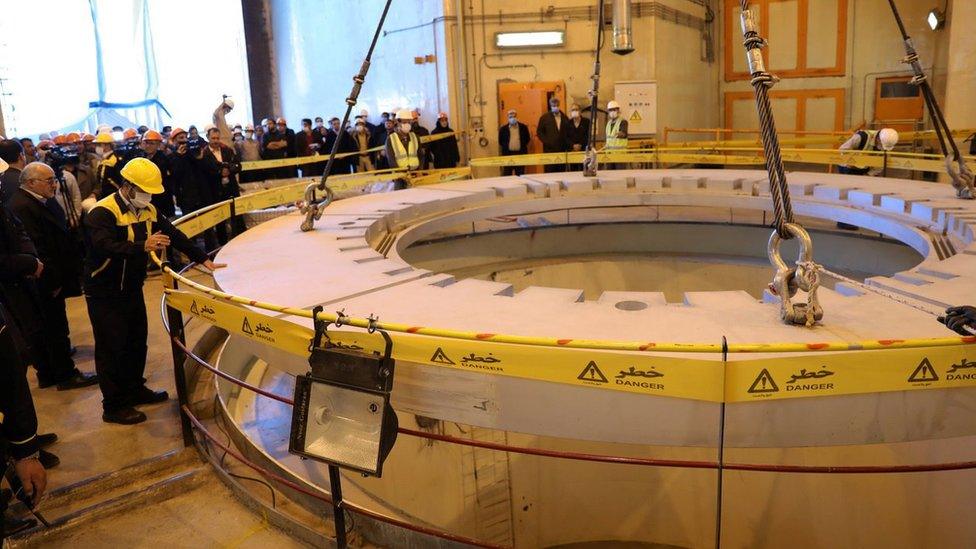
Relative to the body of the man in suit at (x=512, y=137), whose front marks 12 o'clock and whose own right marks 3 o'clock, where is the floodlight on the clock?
The floodlight is roughly at 12 o'clock from the man in suit.

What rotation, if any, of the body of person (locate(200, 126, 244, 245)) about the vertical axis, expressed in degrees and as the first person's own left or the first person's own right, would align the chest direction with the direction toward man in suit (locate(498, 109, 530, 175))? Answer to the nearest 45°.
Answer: approximately 90° to the first person's own left

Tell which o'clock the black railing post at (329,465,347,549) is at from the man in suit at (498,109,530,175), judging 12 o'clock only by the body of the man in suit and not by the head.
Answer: The black railing post is roughly at 12 o'clock from the man in suit.

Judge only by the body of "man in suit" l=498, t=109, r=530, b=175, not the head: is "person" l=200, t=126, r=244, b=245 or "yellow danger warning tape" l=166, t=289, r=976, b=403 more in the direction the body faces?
the yellow danger warning tape

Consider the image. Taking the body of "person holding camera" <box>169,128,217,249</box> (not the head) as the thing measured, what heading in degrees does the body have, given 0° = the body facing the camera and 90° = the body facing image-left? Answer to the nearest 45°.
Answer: approximately 315°

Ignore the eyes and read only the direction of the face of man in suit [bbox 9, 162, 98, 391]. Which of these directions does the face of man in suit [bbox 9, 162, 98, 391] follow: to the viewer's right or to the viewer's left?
to the viewer's right

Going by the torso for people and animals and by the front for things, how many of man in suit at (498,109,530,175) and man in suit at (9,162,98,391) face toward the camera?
1

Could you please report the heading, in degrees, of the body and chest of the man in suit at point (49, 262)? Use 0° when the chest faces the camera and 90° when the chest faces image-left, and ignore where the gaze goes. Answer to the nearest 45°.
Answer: approximately 270°

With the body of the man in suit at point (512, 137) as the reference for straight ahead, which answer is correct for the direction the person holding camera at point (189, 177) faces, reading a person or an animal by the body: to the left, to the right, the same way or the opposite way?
to the left

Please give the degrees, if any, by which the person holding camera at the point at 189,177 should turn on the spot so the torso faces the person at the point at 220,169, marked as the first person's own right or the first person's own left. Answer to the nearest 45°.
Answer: approximately 90° to the first person's own left

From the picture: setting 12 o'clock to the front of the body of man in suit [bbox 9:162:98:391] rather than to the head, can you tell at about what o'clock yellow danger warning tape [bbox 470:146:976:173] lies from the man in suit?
The yellow danger warning tape is roughly at 12 o'clock from the man in suit.
